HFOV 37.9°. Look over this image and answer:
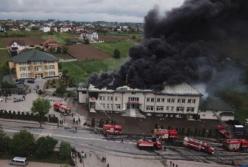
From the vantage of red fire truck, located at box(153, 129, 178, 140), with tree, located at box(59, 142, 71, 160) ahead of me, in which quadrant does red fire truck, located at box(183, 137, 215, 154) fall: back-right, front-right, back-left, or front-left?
back-left

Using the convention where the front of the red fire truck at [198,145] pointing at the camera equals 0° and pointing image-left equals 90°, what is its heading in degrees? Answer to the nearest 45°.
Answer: approximately 315°

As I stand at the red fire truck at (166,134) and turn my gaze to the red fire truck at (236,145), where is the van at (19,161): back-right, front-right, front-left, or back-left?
back-right

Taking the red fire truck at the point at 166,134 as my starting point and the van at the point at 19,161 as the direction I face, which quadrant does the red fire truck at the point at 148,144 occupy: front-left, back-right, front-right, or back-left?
front-left

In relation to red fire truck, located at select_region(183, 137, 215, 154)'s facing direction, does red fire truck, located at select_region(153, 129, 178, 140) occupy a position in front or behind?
behind
